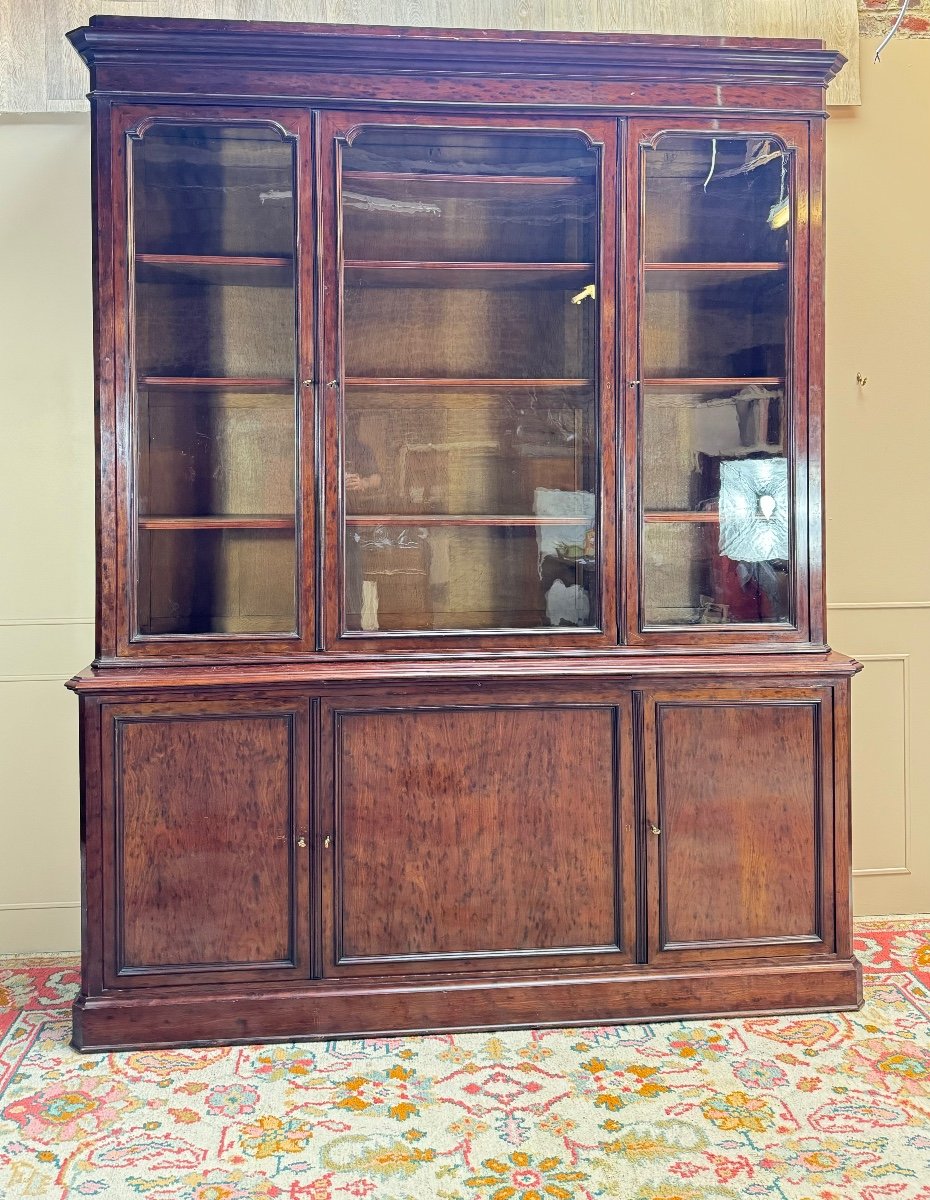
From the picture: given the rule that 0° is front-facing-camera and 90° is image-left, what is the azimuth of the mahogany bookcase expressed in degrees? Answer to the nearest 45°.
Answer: approximately 0°
